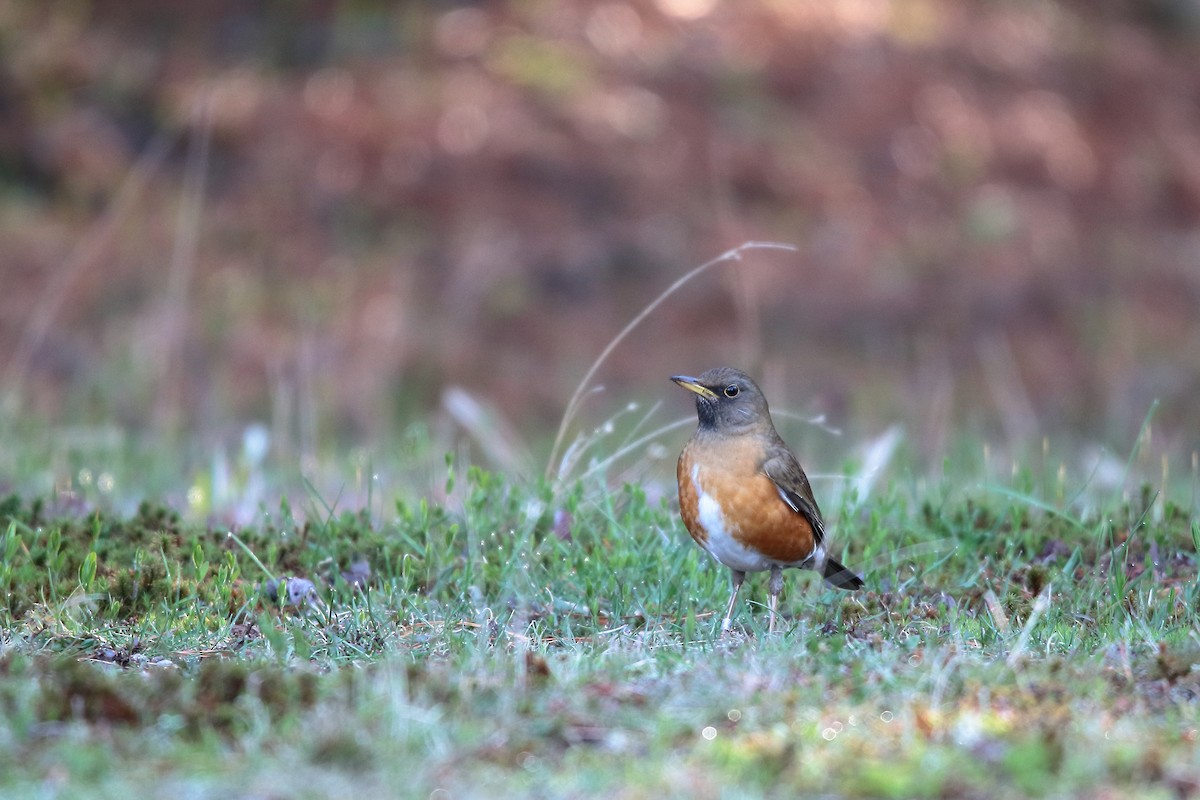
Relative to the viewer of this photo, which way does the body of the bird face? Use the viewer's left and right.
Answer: facing the viewer and to the left of the viewer
